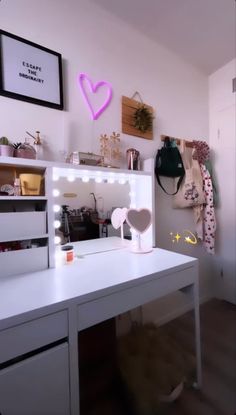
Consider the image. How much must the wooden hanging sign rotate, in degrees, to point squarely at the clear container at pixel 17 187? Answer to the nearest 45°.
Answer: approximately 90° to its right
